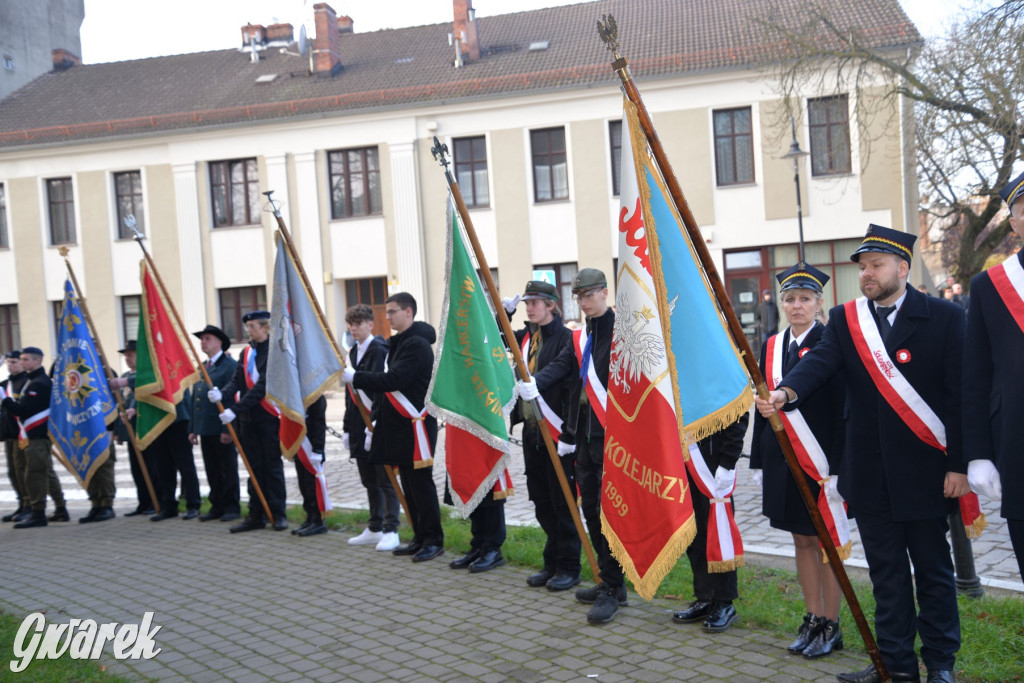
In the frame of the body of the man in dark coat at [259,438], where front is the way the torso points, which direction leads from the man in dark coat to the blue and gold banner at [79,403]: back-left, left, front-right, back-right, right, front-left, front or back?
right

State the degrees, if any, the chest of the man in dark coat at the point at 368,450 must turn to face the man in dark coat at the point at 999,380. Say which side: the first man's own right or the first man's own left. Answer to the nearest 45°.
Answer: approximately 90° to the first man's own left

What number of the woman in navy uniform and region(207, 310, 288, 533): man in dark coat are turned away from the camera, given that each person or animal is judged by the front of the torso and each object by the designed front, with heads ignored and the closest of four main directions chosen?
0

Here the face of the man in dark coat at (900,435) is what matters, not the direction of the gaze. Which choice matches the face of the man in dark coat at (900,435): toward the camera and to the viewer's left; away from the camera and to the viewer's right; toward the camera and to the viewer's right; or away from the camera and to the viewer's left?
toward the camera and to the viewer's left

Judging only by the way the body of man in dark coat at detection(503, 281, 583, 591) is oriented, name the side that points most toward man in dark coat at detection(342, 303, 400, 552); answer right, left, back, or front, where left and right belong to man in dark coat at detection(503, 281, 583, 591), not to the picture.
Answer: right

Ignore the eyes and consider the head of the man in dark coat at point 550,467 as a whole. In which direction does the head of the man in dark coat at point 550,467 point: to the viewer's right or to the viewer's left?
to the viewer's left

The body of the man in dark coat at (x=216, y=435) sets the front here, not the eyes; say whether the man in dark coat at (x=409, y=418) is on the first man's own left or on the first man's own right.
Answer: on the first man's own left

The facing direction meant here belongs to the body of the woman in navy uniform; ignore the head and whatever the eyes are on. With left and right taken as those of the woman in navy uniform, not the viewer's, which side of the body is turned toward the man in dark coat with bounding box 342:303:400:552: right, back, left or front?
right
